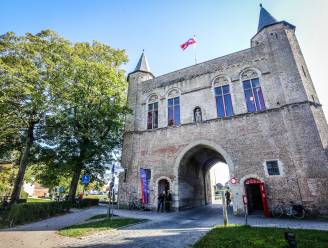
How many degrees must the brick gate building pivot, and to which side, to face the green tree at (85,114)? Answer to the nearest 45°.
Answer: approximately 45° to its right

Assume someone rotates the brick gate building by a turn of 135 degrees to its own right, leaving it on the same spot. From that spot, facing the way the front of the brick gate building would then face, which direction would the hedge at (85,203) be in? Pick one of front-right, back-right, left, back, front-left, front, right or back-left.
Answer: left

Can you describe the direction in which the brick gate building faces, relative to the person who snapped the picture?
facing the viewer and to the left of the viewer

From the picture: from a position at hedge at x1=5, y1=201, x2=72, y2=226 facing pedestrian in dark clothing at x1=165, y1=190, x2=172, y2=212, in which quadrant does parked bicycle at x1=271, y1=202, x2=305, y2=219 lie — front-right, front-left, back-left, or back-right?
front-right

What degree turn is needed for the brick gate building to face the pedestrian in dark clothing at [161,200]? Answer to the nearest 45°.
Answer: approximately 45° to its right
